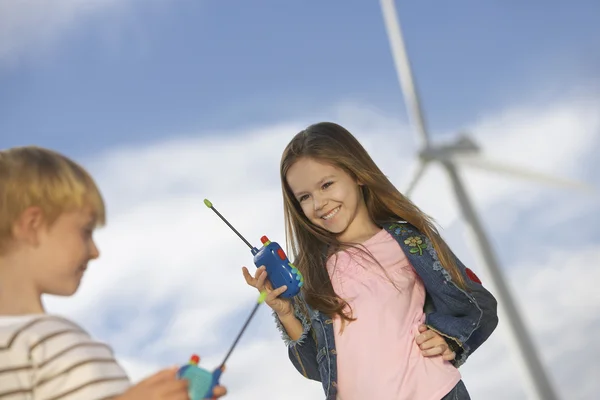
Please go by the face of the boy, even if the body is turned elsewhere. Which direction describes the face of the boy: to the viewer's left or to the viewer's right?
to the viewer's right

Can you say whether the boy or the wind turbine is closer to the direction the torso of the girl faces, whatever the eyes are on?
the boy

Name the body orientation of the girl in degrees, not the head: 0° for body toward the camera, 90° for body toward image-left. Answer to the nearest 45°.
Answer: approximately 45°

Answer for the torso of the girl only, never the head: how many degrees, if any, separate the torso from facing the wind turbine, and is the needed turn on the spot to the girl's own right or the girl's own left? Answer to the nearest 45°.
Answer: approximately 135° to the girl's own right
